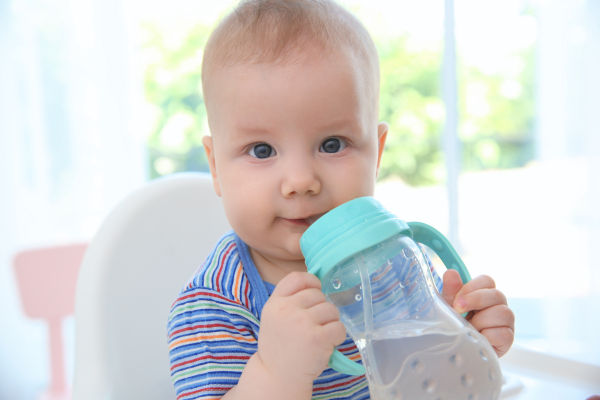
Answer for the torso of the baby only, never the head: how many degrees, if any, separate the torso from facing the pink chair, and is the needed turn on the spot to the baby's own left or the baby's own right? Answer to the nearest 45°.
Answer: approximately 135° to the baby's own right

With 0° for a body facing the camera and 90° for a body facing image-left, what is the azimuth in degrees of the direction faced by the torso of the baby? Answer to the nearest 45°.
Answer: approximately 0°
